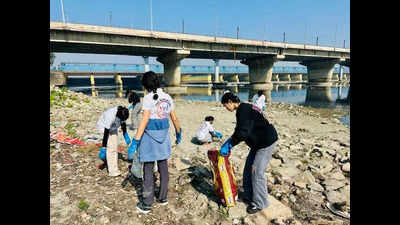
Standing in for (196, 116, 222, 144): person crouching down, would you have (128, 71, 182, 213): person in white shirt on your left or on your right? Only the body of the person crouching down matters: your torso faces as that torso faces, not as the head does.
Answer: on your right

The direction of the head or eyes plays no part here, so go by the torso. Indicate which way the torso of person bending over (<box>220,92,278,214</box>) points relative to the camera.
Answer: to the viewer's left
